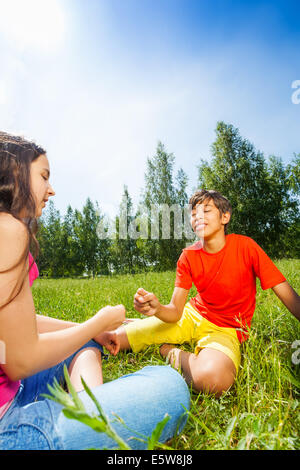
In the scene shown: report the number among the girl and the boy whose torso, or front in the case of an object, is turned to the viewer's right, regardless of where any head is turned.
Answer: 1

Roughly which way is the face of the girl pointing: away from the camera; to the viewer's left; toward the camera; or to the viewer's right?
to the viewer's right

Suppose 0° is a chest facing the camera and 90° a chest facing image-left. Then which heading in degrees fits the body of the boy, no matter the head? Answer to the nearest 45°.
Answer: approximately 45°

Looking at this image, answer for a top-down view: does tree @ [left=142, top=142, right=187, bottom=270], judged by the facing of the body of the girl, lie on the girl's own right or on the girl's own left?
on the girl's own left

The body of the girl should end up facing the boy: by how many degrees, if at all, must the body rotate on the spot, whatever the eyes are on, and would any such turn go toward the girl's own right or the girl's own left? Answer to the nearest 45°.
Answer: approximately 45° to the girl's own left

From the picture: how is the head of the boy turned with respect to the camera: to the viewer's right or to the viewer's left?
to the viewer's left

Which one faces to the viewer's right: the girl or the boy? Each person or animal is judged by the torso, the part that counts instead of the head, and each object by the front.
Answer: the girl

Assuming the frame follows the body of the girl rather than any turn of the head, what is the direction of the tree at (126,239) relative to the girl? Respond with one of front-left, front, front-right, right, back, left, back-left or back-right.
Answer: left

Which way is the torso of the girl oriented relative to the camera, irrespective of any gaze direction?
to the viewer's right
